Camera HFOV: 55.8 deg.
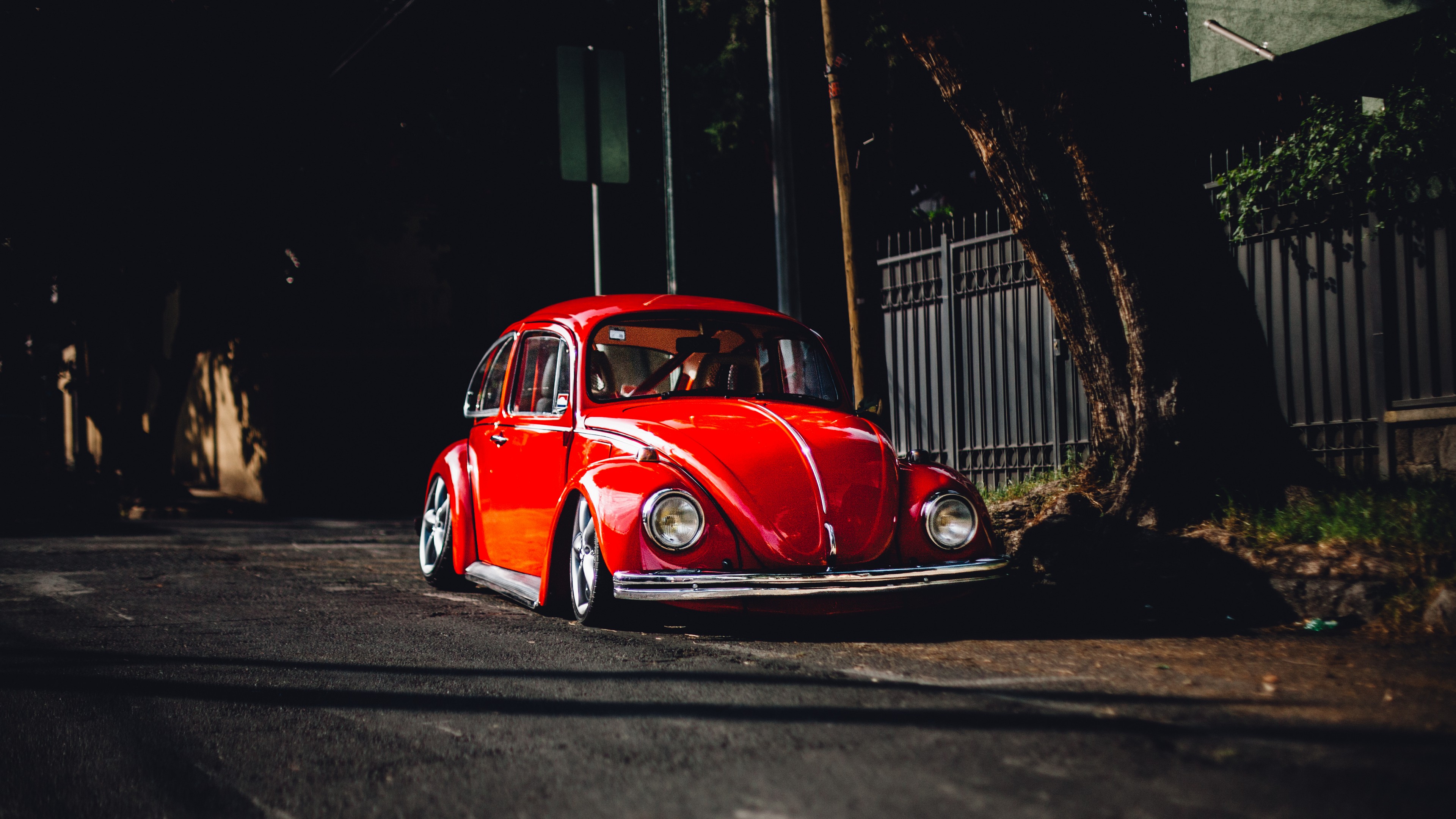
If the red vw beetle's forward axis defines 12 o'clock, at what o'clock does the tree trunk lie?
The tree trunk is roughly at 10 o'clock from the red vw beetle.

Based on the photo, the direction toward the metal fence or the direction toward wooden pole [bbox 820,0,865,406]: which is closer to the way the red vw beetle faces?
the metal fence

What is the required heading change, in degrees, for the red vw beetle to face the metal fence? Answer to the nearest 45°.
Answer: approximately 90° to its left

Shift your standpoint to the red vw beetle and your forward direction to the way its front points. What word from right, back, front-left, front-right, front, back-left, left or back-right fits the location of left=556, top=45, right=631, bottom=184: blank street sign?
back-left

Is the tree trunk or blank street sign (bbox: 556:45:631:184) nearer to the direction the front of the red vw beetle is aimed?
the tree trunk

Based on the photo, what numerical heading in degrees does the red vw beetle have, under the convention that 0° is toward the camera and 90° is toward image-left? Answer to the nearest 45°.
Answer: approximately 315°

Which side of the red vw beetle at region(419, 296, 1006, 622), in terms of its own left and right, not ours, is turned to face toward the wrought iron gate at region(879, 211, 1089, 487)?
left

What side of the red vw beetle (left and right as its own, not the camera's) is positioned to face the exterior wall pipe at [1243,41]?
left

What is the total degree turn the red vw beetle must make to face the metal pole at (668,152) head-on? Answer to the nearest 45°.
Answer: approximately 135° to its left

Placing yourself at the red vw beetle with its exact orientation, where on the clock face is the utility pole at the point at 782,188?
The utility pole is roughly at 8 o'clock from the red vw beetle.

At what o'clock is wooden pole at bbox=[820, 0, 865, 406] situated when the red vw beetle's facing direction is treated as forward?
The wooden pole is roughly at 8 o'clock from the red vw beetle.

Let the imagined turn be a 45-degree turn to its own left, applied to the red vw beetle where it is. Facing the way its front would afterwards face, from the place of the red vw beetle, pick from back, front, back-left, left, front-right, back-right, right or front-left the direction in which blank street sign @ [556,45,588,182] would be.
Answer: left
